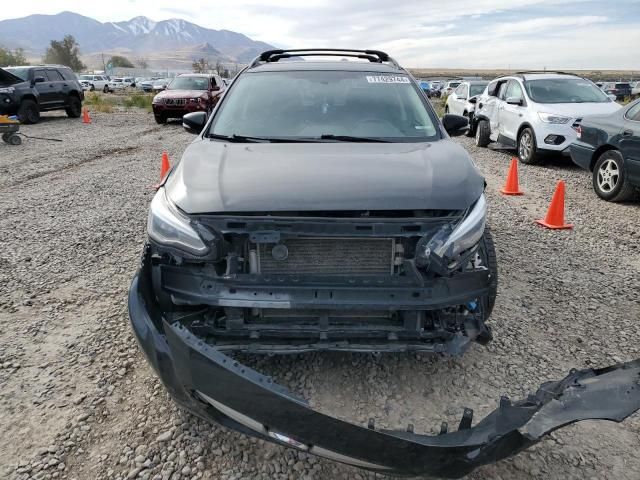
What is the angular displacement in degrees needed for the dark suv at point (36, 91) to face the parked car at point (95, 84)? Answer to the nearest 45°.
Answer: approximately 135° to its right

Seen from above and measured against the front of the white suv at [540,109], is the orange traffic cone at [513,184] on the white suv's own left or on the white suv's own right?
on the white suv's own right

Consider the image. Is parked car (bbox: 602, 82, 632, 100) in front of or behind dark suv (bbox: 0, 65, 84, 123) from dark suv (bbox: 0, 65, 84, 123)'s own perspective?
behind

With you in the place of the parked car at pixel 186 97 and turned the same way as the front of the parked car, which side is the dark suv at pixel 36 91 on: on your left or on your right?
on your right

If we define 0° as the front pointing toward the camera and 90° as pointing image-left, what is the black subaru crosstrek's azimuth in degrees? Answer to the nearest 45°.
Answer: approximately 0°

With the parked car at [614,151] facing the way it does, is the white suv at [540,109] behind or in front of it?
behind

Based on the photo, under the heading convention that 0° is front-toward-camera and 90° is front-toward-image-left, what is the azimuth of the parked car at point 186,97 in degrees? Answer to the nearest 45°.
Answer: approximately 45°

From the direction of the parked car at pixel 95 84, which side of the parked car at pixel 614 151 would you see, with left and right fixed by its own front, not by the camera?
back

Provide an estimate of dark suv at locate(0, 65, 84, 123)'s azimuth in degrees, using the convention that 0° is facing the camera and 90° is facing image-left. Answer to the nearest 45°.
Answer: approximately 45°

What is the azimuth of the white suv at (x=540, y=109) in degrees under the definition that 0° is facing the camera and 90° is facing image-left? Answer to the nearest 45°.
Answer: approximately 315°

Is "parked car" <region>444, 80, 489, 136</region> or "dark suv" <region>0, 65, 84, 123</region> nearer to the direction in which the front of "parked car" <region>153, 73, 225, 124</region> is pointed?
the dark suv

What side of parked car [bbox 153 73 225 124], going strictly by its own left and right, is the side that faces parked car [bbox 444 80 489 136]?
left
